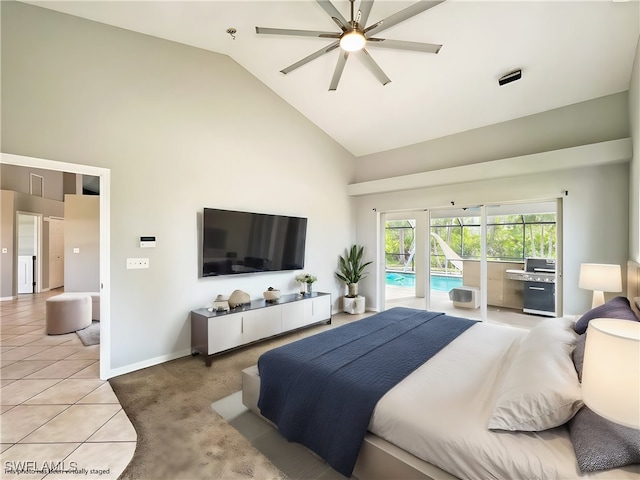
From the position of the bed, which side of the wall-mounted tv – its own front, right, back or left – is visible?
front

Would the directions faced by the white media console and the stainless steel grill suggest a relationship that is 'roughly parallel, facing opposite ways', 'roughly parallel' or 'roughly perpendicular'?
roughly perpendicular

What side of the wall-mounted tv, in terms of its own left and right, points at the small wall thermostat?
right

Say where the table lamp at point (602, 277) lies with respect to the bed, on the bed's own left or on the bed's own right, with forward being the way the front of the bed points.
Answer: on the bed's own right

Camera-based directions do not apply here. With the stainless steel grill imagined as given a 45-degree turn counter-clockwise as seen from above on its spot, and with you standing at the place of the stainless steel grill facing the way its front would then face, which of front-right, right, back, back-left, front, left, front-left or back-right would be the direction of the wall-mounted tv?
right

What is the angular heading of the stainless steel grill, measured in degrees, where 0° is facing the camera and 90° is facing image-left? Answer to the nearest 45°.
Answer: approximately 0°

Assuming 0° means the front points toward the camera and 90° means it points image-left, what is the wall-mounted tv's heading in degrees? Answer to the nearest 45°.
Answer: approximately 315°

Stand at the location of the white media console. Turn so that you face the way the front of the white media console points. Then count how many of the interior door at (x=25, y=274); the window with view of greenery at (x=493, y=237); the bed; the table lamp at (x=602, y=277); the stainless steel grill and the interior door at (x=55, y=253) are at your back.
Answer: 2

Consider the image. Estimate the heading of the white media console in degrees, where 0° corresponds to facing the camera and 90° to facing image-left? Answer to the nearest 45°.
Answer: approximately 315°

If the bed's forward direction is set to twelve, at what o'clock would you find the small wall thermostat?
The small wall thermostat is roughly at 11 o'clock from the bed.

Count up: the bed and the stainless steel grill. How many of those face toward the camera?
1

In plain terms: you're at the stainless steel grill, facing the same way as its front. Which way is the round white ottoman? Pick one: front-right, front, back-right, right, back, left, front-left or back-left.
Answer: front-right

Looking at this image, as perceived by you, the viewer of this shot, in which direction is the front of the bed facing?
facing away from the viewer and to the left of the viewer
